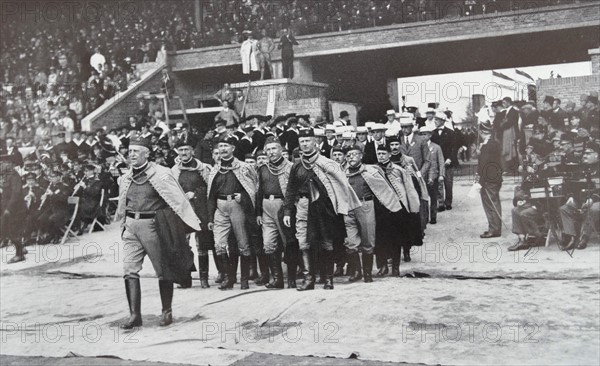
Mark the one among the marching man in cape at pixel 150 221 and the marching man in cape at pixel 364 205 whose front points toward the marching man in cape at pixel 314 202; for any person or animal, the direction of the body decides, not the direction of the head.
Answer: the marching man in cape at pixel 364 205

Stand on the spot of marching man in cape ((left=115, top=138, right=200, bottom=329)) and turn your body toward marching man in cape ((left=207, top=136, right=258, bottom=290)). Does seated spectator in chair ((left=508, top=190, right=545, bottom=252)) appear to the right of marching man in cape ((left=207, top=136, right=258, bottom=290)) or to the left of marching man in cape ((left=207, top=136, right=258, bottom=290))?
right

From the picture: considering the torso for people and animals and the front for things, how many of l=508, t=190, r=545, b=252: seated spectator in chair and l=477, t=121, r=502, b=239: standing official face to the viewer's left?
2

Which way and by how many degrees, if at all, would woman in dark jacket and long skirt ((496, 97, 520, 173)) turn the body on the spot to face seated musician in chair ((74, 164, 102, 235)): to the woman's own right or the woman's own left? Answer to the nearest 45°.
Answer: approximately 45° to the woman's own right

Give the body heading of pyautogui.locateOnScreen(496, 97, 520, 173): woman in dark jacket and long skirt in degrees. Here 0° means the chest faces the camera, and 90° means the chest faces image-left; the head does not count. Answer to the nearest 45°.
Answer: approximately 45°

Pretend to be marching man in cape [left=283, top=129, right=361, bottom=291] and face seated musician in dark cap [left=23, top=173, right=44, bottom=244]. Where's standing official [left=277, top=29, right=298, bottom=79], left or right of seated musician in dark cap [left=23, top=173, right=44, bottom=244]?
right

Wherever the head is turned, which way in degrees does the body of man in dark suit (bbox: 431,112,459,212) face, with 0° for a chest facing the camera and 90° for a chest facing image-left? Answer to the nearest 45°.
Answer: approximately 45°

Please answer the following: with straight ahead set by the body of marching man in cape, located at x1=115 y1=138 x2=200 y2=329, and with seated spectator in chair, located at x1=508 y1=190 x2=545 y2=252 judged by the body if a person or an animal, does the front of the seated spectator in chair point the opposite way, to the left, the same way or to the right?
to the right

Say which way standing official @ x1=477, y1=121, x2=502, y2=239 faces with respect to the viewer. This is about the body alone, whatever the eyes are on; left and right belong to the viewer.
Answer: facing to the left of the viewer

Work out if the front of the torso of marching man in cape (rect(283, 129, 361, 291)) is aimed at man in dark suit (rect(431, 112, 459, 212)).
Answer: no

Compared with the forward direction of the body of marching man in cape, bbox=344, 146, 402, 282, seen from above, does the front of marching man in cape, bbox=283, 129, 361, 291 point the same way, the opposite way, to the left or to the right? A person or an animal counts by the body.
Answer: the same way

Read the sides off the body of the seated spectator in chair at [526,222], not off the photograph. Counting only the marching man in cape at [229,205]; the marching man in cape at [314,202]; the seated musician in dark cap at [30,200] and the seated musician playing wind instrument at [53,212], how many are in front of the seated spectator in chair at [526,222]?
4

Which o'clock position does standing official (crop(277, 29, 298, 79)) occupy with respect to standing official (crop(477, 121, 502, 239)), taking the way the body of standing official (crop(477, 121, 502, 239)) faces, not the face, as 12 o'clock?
standing official (crop(277, 29, 298, 79)) is roughly at 1 o'clock from standing official (crop(477, 121, 502, 239)).

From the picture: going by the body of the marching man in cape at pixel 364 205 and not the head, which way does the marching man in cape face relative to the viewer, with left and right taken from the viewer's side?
facing the viewer and to the left of the viewer

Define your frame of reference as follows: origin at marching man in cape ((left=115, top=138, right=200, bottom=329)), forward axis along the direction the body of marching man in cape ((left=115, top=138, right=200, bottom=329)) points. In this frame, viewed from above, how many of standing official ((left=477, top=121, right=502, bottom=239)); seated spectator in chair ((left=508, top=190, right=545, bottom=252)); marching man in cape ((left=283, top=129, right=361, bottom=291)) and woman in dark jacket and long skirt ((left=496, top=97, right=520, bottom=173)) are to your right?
0

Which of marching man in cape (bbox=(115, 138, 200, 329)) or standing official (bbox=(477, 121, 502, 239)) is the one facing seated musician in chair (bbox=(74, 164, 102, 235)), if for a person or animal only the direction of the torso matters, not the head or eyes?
the standing official

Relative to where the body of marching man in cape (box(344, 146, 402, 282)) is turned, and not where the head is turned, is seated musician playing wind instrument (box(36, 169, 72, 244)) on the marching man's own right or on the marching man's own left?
on the marching man's own right

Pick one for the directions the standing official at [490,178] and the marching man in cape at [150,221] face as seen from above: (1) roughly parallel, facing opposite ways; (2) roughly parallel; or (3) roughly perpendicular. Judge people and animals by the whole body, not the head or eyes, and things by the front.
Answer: roughly perpendicular

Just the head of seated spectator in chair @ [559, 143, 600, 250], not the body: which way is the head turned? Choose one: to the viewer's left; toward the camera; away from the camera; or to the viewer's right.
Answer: to the viewer's left
